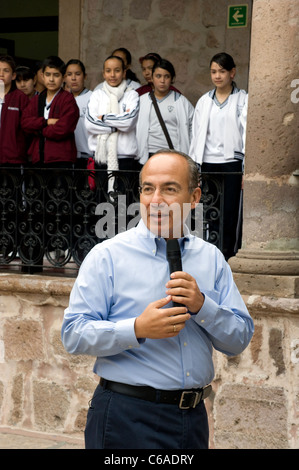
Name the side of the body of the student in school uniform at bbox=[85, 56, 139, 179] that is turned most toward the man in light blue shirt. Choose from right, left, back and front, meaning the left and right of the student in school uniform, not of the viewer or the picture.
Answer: front

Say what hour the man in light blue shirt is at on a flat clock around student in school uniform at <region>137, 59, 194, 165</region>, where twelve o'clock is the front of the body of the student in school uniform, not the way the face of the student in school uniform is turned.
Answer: The man in light blue shirt is roughly at 12 o'clock from the student in school uniform.

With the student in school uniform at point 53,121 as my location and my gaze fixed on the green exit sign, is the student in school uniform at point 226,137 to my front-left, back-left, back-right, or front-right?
front-right

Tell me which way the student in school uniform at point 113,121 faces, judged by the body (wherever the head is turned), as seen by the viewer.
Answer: toward the camera

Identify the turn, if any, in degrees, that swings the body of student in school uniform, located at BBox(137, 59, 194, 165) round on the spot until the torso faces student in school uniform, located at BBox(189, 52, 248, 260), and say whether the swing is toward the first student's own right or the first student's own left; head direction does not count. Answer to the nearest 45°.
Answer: approximately 45° to the first student's own left

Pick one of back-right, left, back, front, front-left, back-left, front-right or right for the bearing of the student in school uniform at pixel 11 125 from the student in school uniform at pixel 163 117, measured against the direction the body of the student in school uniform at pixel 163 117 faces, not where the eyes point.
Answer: right

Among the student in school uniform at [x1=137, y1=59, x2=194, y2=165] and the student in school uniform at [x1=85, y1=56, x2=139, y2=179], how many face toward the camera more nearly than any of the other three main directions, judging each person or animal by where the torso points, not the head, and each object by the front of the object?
2

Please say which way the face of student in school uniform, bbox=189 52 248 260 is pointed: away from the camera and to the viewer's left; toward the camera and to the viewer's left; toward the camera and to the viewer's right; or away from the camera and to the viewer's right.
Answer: toward the camera and to the viewer's left

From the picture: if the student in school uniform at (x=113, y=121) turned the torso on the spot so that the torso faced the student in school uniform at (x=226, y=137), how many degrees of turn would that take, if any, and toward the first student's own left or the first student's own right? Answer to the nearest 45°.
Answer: approximately 90° to the first student's own left

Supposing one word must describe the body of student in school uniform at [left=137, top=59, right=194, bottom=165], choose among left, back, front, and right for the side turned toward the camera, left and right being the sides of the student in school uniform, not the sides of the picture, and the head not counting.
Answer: front
